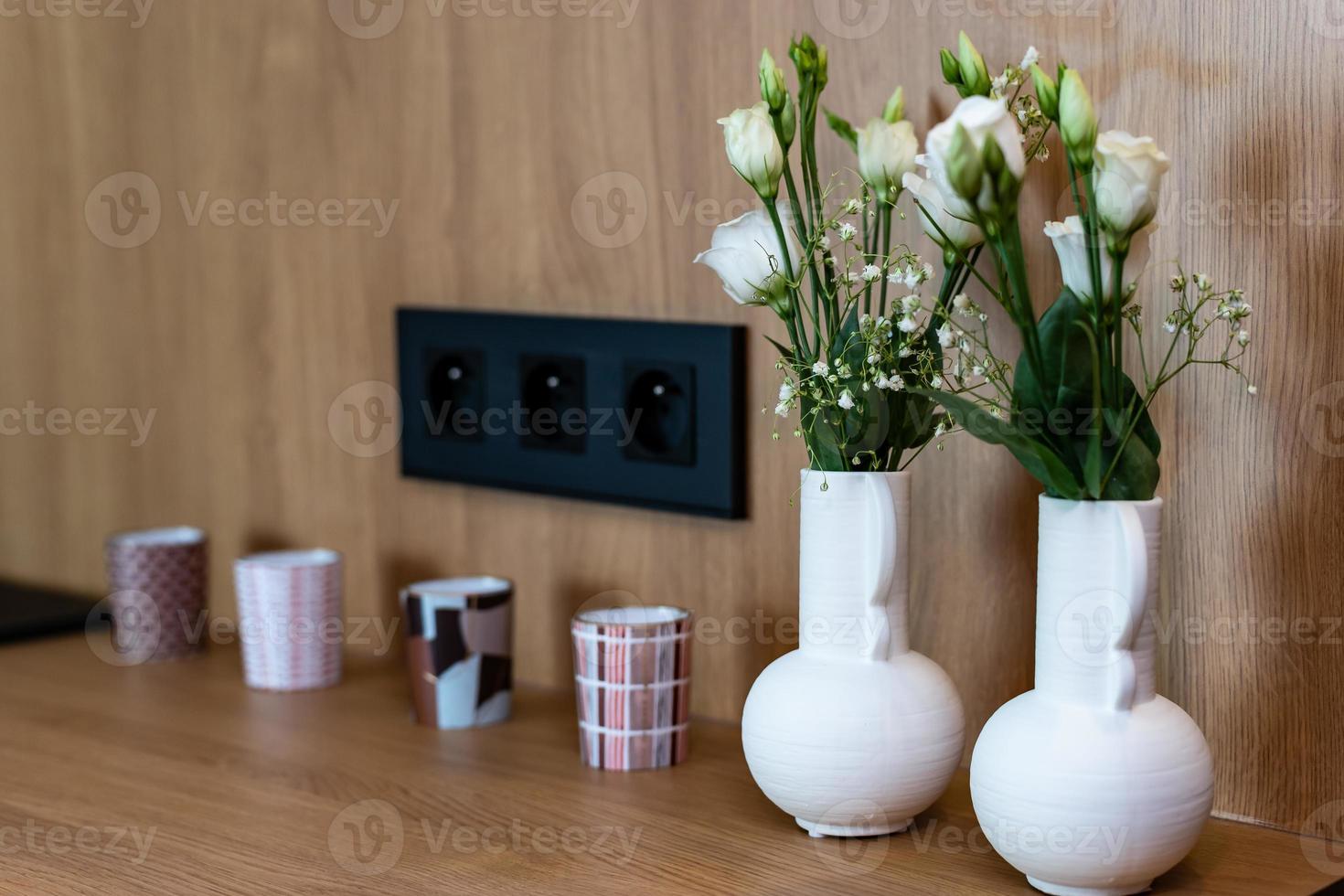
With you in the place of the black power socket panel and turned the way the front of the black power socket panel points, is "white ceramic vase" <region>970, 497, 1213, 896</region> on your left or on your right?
on your left

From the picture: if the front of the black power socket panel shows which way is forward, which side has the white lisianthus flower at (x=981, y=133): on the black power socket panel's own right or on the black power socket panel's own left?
on the black power socket panel's own left

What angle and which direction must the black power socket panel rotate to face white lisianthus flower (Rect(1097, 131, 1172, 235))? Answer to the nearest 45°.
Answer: approximately 90° to its left

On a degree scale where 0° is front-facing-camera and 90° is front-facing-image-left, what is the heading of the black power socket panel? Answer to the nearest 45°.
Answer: approximately 45°

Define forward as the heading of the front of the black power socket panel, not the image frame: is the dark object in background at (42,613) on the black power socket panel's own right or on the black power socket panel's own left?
on the black power socket panel's own right

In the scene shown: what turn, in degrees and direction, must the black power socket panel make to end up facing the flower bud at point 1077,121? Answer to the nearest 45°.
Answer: approximately 90° to its left
